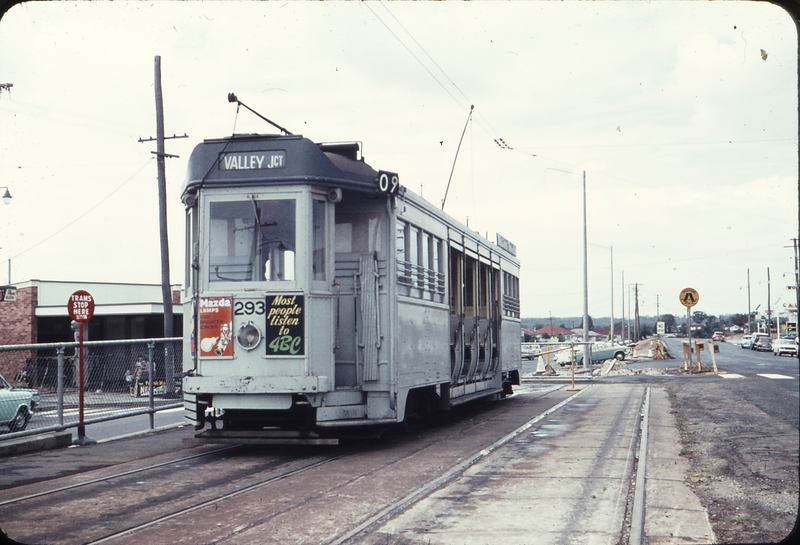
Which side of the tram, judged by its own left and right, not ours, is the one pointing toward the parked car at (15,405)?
right

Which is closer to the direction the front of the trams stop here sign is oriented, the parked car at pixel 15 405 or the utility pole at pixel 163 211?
the parked car

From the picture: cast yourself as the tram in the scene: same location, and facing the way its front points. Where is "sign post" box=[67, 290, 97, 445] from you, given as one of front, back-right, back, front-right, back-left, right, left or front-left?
right

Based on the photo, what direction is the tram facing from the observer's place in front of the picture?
facing the viewer and to the left of the viewer

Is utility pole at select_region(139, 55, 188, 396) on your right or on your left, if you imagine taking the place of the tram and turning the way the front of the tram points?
on your right

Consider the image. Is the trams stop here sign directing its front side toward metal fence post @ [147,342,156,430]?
no

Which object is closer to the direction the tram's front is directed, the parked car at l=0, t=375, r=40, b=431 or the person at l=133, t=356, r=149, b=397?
the parked car

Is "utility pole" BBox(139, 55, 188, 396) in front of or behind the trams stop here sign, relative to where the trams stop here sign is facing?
behind

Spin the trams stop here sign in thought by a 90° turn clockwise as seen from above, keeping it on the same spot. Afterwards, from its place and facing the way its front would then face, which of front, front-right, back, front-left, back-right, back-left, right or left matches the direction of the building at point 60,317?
right

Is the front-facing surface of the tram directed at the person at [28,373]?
no

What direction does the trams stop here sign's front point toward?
toward the camera

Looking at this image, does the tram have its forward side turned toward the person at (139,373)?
no

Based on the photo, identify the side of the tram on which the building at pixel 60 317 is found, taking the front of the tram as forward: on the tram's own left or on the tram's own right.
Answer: on the tram's own right

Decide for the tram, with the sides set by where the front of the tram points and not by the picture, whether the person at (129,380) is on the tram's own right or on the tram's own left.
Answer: on the tram's own right

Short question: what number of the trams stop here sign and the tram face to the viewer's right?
0
